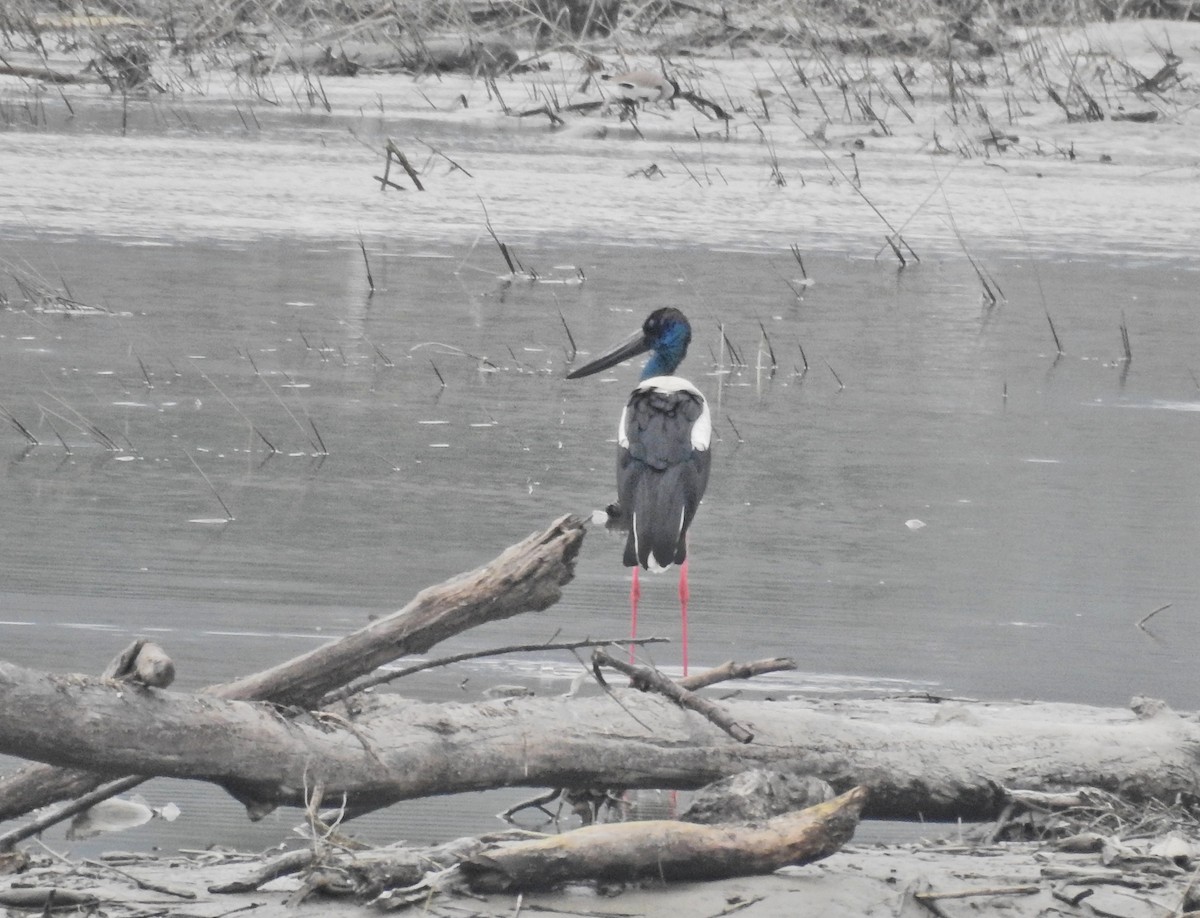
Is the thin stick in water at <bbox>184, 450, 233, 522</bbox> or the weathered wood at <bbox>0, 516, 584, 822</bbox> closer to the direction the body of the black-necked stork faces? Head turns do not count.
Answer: the thin stick in water

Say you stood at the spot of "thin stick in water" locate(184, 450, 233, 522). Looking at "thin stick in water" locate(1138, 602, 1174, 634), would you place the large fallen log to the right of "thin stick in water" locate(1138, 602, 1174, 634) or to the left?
right

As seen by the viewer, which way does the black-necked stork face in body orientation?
away from the camera

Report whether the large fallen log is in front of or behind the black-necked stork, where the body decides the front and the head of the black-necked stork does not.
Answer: behind

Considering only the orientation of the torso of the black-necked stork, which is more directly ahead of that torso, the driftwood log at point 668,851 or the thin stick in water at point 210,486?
the thin stick in water

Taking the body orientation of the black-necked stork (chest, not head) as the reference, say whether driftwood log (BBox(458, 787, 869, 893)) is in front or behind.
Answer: behind

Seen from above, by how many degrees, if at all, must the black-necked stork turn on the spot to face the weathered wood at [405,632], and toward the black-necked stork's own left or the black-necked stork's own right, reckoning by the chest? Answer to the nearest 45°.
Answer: approximately 180°

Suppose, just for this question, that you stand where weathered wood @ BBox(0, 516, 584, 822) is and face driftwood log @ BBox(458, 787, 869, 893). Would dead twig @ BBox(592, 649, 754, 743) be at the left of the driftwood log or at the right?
left

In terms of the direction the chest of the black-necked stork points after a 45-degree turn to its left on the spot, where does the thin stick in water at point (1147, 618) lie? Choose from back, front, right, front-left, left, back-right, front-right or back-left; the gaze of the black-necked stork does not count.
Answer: back-right
